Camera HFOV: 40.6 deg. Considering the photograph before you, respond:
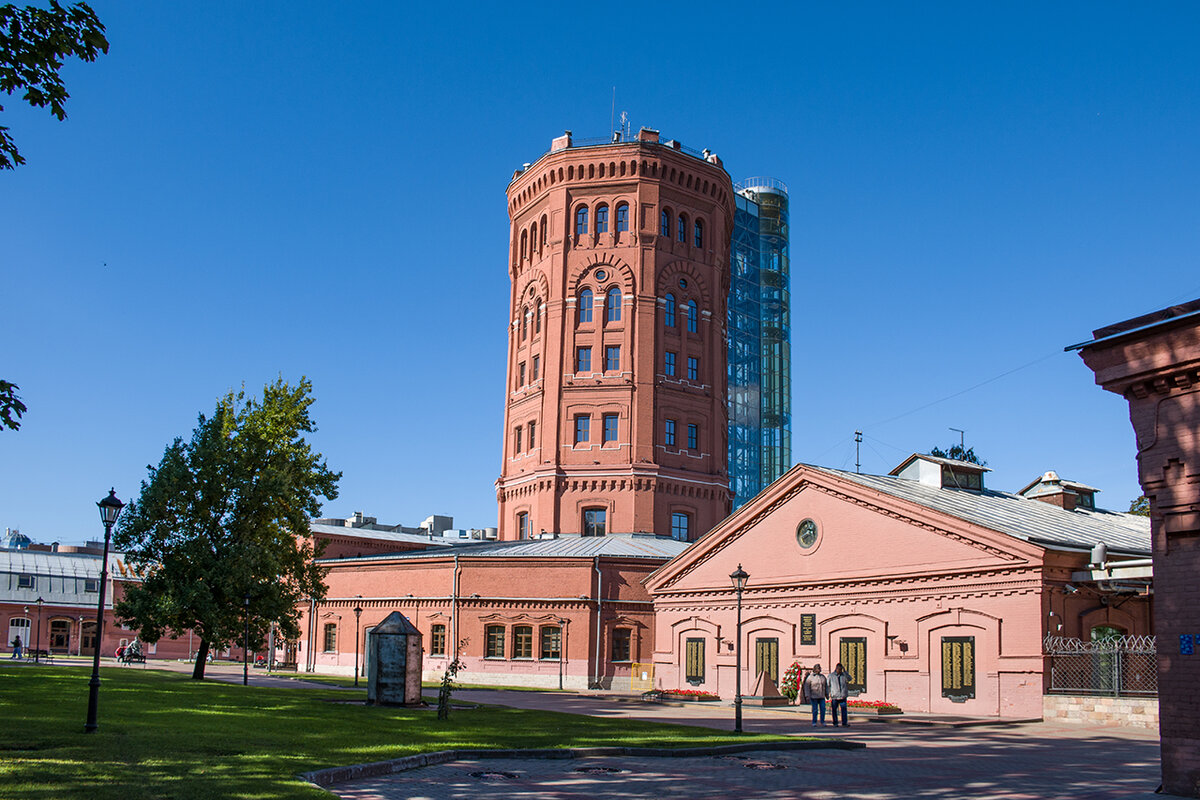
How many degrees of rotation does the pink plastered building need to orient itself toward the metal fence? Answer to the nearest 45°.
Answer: approximately 90° to its left

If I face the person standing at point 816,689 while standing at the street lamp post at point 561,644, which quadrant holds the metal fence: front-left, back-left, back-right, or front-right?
front-left

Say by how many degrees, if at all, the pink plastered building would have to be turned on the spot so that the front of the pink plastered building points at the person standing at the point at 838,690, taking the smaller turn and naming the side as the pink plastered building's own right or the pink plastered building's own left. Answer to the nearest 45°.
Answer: approximately 45° to the pink plastered building's own left

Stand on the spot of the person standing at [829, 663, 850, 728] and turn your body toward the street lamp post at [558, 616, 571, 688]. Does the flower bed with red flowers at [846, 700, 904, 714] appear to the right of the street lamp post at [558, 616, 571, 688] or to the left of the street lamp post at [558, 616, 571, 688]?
right

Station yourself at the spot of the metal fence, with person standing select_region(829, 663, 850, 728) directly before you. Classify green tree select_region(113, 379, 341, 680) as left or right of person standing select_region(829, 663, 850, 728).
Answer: right

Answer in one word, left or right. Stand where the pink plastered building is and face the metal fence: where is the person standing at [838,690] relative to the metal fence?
right

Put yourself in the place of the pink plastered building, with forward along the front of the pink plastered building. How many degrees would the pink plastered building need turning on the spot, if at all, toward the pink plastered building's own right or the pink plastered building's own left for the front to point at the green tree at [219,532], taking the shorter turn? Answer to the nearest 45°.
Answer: approximately 45° to the pink plastered building's own right

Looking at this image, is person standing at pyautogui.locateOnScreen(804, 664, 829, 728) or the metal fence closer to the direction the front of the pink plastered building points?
the person standing

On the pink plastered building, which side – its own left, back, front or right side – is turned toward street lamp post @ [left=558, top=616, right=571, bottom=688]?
right

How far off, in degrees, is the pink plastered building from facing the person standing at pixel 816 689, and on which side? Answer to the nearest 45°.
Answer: approximately 45° to its left

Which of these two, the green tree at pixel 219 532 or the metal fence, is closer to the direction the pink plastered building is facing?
the green tree
